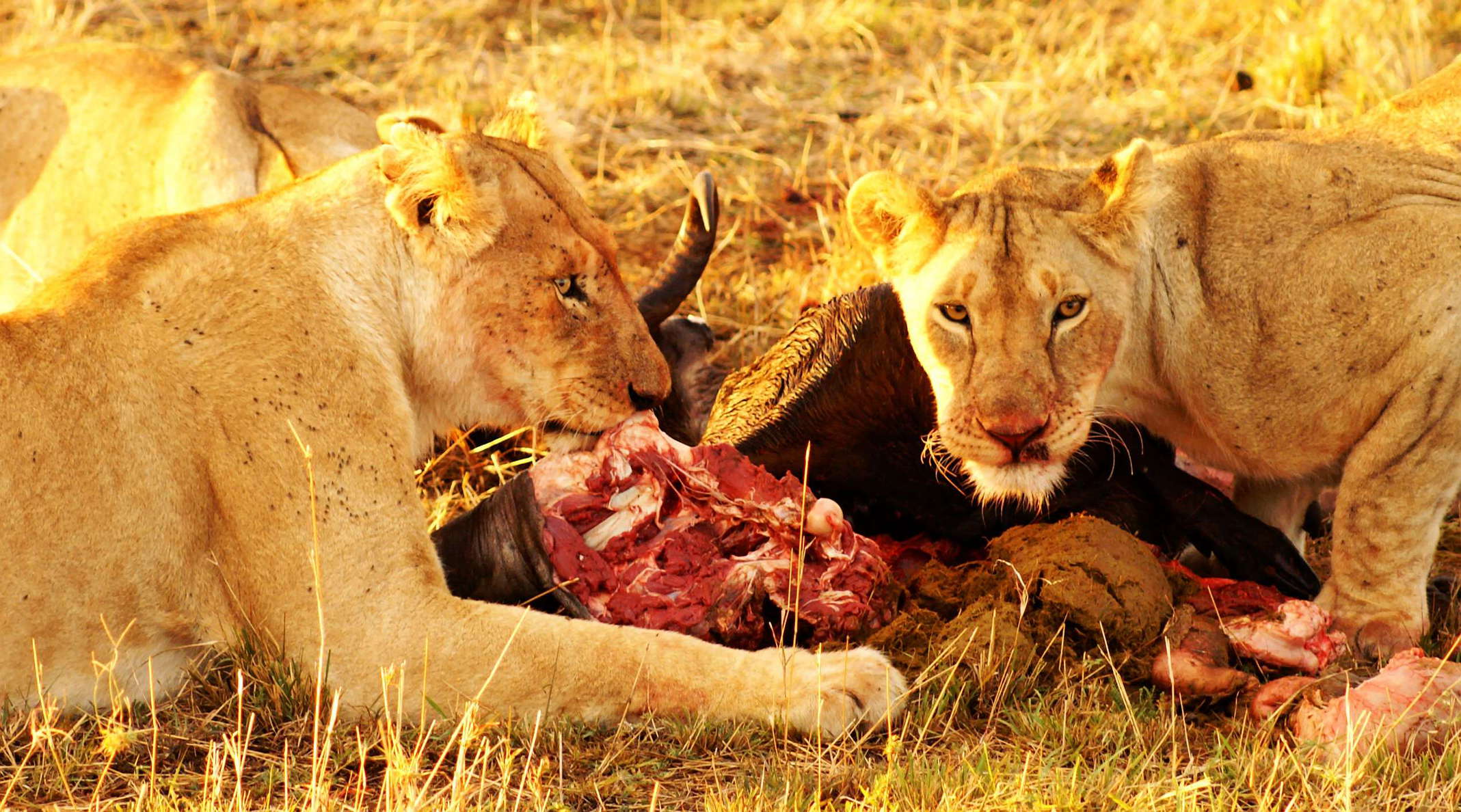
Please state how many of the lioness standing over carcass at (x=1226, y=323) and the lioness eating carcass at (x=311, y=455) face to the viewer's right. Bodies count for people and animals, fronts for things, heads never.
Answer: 1

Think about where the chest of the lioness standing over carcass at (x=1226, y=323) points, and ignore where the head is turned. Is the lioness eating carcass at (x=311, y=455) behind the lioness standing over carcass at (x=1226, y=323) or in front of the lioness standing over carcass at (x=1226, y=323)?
in front

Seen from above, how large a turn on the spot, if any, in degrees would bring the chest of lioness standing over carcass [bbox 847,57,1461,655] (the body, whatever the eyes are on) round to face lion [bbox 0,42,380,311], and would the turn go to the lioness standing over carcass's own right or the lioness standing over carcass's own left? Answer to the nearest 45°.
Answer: approximately 45° to the lioness standing over carcass's own right

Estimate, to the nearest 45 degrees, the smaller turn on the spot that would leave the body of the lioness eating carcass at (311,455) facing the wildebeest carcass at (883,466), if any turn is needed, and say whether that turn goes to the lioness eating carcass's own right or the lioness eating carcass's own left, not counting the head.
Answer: approximately 45° to the lioness eating carcass's own left

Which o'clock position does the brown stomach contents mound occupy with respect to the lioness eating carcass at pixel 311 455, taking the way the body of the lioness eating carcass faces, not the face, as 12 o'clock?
The brown stomach contents mound is roughly at 12 o'clock from the lioness eating carcass.

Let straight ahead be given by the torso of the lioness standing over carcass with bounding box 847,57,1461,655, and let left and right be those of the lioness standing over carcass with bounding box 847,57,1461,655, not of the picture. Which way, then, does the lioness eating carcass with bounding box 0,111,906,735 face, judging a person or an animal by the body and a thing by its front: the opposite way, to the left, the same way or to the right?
the opposite way

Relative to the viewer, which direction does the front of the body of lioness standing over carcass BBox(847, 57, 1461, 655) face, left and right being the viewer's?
facing the viewer and to the left of the viewer

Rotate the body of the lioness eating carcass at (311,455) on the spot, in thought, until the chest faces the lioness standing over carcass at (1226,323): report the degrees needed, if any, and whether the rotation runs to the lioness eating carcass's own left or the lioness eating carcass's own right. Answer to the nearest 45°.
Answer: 0° — it already faces it

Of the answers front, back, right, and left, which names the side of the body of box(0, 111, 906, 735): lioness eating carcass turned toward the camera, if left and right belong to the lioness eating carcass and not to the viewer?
right

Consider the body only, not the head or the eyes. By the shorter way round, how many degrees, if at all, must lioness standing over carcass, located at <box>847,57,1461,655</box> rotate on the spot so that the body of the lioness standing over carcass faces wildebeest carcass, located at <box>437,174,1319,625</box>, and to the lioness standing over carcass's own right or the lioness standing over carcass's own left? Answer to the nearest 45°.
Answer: approximately 45° to the lioness standing over carcass's own right
